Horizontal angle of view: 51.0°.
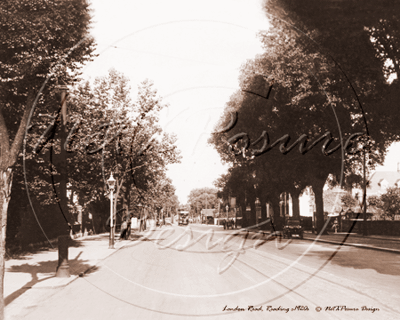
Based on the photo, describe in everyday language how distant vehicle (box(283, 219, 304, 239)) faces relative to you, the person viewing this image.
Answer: facing the viewer

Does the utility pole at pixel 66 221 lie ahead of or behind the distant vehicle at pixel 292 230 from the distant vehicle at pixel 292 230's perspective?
ahead
